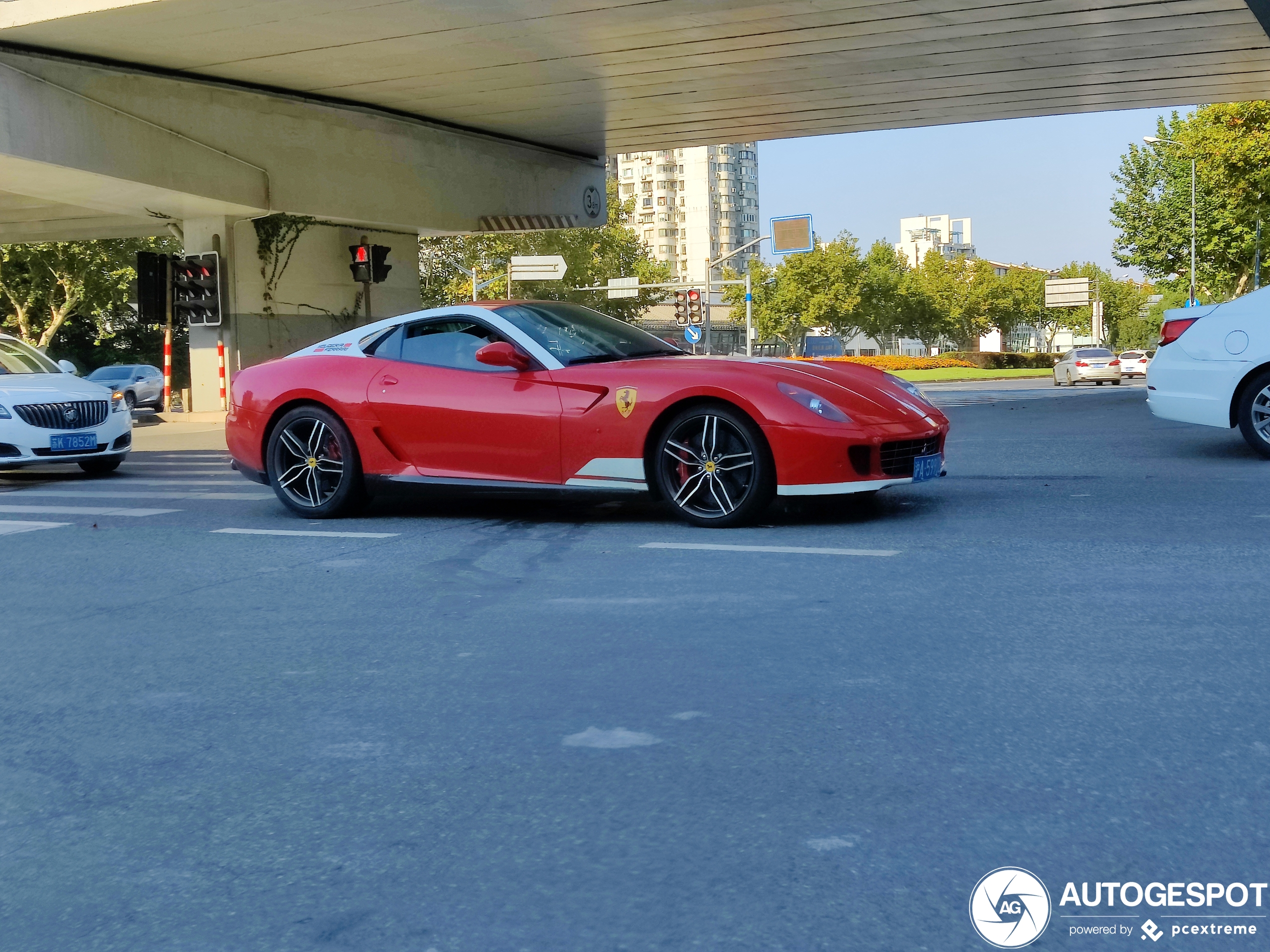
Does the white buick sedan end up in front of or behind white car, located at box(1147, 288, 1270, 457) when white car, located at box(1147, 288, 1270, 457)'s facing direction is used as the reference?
behind

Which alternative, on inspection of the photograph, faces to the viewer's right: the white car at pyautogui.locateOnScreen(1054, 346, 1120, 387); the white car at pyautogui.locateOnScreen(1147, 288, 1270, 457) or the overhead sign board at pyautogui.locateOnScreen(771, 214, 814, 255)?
the white car at pyautogui.locateOnScreen(1147, 288, 1270, 457)

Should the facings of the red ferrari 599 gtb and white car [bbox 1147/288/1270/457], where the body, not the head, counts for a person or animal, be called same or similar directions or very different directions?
same or similar directions

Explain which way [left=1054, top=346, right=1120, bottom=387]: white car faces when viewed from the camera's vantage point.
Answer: facing away from the viewer and to the left of the viewer

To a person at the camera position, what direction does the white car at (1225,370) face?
facing to the right of the viewer

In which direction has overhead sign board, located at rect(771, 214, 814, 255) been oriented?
toward the camera

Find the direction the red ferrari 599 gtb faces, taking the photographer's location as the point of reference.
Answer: facing the viewer and to the right of the viewer

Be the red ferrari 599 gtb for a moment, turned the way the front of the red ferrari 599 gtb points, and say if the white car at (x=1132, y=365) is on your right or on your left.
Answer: on your left

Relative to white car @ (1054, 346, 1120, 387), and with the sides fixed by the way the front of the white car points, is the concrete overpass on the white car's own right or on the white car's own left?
on the white car's own left

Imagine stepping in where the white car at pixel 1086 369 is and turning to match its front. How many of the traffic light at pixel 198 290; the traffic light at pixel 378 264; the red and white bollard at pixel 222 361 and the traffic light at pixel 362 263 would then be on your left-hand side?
4

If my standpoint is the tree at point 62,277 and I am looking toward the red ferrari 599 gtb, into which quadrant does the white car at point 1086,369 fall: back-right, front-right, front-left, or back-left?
front-left
